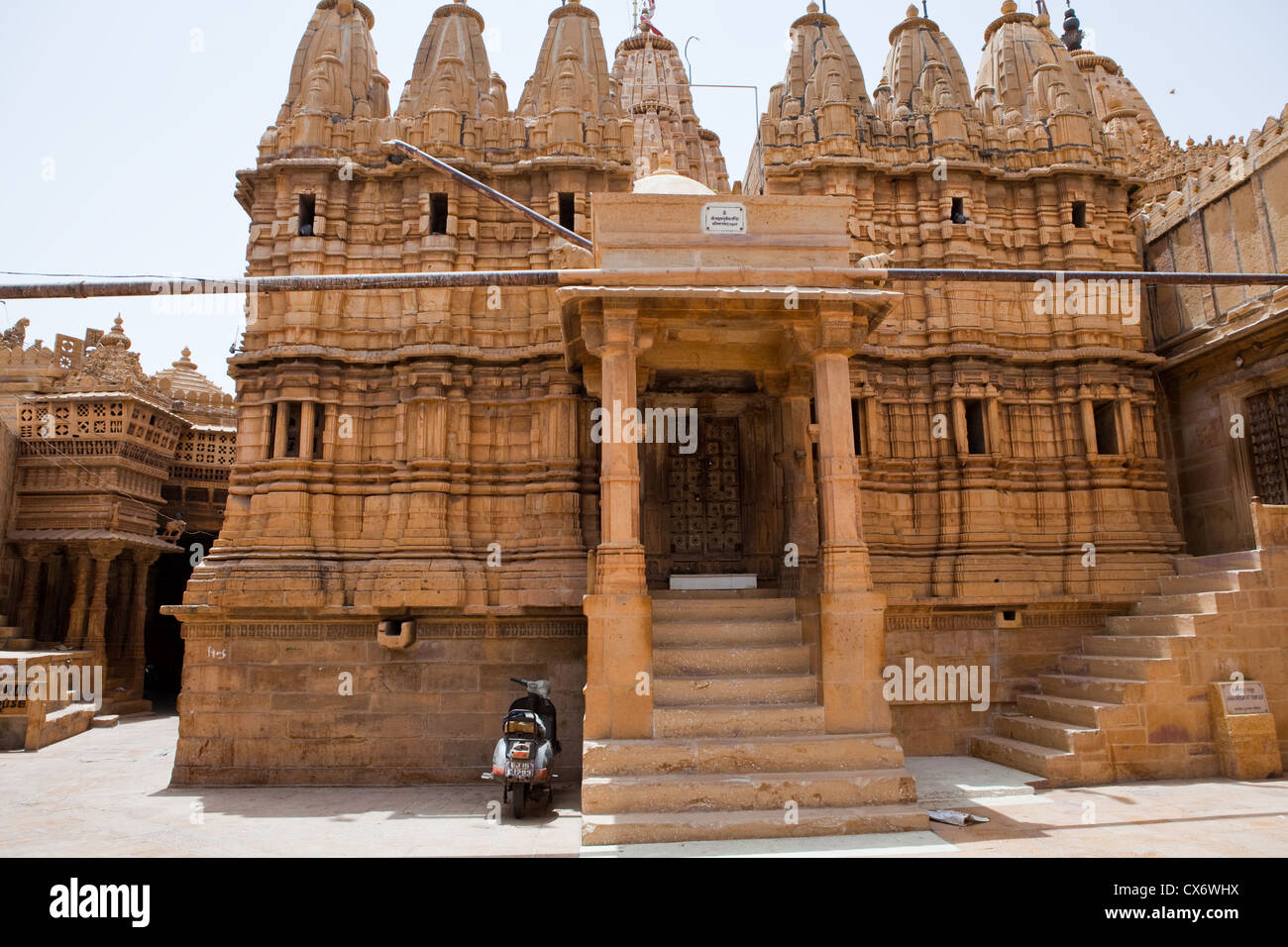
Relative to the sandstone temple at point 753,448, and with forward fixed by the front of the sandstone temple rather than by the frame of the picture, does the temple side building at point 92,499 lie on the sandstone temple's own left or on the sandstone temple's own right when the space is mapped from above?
on the sandstone temple's own right

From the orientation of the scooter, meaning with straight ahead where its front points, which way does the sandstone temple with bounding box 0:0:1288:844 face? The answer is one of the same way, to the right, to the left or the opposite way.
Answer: the opposite way

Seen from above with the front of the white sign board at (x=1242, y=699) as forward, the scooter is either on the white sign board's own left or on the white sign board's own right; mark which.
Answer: on the white sign board's own right

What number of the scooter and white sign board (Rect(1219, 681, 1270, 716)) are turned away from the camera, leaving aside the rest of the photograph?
1

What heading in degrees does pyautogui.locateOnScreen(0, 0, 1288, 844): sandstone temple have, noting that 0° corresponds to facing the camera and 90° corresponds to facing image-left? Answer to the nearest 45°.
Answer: approximately 0°

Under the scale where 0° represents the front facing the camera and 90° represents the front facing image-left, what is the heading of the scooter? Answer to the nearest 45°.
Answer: approximately 180°

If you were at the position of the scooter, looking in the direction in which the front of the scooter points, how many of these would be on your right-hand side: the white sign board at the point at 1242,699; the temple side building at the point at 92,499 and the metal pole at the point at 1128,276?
2

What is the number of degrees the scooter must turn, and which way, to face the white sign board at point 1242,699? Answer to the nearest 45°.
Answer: approximately 90° to its right

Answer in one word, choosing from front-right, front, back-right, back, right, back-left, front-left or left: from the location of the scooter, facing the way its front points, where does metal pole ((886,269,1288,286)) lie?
right
